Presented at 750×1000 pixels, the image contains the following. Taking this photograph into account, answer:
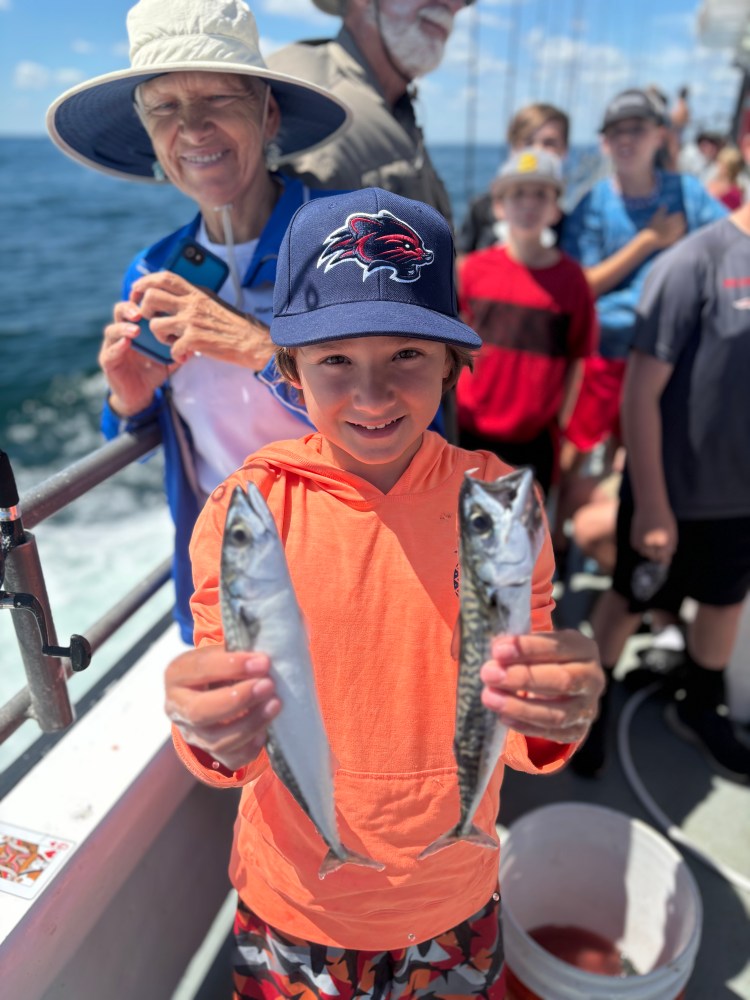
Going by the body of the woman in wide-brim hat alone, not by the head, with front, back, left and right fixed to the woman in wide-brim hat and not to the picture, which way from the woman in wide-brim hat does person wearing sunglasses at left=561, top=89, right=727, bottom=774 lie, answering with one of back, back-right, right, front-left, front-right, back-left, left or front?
back-left

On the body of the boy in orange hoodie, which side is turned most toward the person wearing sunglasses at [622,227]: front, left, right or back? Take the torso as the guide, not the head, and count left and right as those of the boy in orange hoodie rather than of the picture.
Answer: back

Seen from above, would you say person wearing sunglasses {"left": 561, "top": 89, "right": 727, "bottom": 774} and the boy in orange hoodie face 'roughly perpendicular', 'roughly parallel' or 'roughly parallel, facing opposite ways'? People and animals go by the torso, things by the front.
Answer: roughly parallel

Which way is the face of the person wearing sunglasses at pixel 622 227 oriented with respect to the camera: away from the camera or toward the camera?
toward the camera

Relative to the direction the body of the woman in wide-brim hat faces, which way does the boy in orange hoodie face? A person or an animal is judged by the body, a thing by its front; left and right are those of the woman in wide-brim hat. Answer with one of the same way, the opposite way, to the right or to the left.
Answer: the same way

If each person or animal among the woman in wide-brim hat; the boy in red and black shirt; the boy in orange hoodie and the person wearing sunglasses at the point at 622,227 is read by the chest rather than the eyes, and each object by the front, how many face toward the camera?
4

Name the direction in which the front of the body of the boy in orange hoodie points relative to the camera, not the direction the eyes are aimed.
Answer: toward the camera

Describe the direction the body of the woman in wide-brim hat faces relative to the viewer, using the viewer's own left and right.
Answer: facing the viewer

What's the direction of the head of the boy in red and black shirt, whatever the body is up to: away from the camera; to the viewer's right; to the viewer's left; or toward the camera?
toward the camera

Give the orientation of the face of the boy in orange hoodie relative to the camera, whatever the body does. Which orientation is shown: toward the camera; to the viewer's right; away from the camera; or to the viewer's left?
toward the camera

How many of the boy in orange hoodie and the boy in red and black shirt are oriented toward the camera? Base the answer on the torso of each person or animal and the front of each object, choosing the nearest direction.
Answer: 2

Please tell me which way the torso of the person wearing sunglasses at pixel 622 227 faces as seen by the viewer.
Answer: toward the camera

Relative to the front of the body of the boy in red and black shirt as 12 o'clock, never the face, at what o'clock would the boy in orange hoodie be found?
The boy in orange hoodie is roughly at 12 o'clock from the boy in red and black shirt.

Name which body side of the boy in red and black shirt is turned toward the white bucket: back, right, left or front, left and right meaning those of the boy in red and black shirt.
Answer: front
